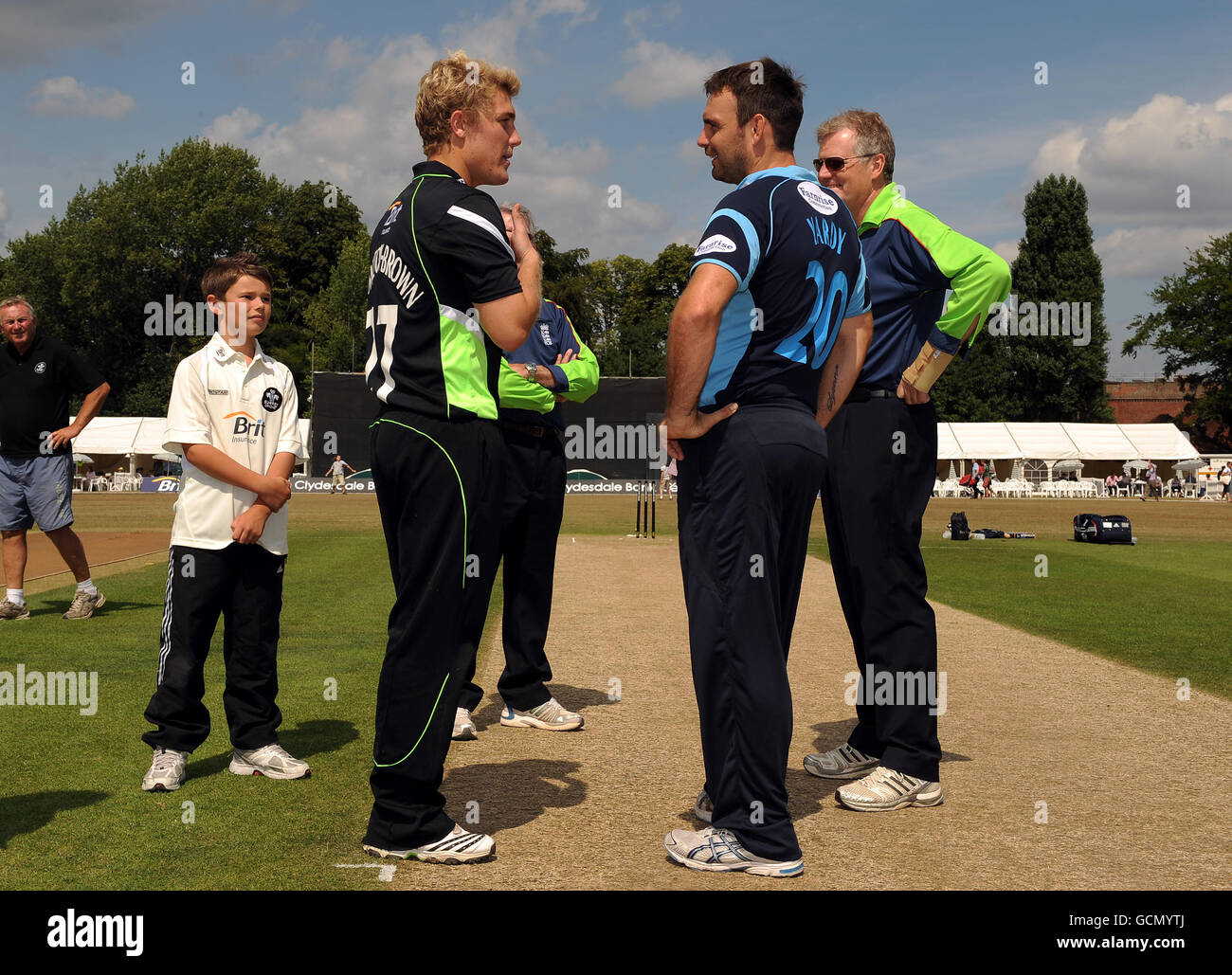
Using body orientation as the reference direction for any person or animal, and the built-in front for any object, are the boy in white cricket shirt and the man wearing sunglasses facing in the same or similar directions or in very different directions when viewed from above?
very different directions

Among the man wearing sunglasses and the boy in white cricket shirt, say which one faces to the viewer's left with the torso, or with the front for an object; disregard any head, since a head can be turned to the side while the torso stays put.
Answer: the man wearing sunglasses

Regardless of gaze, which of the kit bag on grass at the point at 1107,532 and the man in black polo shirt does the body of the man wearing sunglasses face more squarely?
the man in black polo shirt

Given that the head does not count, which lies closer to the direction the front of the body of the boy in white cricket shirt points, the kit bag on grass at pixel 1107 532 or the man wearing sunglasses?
the man wearing sunglasses

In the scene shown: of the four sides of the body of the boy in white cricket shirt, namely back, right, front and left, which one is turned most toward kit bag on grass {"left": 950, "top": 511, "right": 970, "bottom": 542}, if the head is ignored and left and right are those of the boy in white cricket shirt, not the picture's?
left

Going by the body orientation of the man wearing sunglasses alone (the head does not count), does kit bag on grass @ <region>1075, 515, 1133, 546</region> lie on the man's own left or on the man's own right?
on the man's own right

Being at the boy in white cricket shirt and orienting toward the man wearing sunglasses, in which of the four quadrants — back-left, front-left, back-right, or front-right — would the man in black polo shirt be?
back-left

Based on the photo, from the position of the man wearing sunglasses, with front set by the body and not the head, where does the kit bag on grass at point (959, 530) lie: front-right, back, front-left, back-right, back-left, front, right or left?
right

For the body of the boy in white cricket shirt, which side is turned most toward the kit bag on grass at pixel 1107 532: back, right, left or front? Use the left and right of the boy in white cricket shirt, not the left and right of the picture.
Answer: left

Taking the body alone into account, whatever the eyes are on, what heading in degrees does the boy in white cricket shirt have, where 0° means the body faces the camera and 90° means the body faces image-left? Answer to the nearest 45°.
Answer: approximately 315°

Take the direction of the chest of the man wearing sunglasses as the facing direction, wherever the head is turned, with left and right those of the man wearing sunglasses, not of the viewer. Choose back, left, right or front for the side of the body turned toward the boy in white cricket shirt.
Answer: front

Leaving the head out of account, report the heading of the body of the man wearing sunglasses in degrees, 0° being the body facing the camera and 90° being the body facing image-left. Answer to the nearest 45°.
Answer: approximately 90°

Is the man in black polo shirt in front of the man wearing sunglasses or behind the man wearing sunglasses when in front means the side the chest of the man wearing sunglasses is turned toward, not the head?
in front

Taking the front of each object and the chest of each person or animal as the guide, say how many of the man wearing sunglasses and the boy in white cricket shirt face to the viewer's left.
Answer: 1
